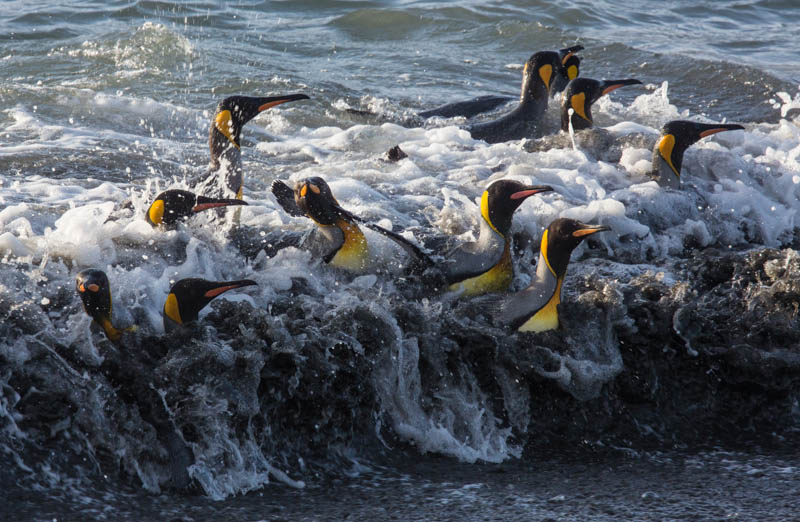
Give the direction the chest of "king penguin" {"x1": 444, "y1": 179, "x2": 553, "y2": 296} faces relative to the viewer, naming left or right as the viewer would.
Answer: facing to the right of the viewer

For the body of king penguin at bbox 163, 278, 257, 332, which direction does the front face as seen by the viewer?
to the viewer's right

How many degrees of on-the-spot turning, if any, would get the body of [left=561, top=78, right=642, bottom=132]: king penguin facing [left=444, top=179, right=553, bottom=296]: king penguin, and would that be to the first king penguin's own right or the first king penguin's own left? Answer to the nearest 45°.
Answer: approximately 90° to the first king penguin's own right

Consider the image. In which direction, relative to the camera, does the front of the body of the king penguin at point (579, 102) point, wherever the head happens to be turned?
to the viewer's right

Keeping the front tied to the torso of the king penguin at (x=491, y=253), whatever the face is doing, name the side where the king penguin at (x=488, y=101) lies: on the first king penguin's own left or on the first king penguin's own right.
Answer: on the first king penguin's own left

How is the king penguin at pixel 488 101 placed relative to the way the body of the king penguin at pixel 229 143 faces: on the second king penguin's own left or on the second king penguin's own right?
on the second king penguin's own left

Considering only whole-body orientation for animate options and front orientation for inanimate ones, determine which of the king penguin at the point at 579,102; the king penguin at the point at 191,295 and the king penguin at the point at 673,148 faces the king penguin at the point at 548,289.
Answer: the king penguin at the point at 191,295

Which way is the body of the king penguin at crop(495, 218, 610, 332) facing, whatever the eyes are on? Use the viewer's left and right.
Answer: facing to the right of the viewer

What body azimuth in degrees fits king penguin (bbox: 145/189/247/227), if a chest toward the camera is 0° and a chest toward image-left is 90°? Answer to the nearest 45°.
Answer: approximately 270°

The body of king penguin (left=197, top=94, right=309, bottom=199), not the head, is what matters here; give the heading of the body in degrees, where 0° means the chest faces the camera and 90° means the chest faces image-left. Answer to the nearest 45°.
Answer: approximately 270°

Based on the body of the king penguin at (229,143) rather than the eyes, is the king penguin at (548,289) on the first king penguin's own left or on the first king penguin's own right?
on the first king penguin's own right

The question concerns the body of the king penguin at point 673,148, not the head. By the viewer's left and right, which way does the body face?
facing to the right of the viewer
